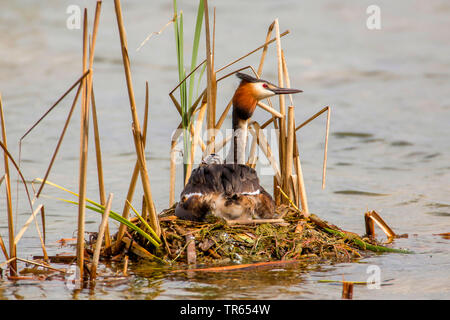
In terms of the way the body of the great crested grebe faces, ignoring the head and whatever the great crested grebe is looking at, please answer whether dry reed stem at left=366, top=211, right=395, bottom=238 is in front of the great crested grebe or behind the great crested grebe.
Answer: in front

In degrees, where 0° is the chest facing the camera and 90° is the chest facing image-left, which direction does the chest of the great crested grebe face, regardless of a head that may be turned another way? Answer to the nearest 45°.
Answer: approximately 225°

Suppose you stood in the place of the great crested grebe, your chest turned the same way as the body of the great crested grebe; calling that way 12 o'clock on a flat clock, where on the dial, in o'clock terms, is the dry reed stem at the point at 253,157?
The dry reed stem is roughly at 1 o'clock from the great crested grebe.

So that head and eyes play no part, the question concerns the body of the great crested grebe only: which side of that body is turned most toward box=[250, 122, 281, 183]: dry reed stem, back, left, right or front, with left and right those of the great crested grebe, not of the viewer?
front

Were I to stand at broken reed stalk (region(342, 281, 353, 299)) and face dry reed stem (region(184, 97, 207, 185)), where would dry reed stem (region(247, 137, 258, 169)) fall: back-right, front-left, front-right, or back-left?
front-right

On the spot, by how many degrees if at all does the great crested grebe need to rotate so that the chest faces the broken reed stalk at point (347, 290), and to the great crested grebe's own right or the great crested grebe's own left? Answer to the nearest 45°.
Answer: approximately 90° to the great crested grebe's own right
